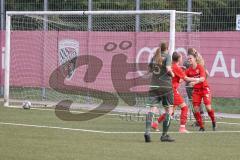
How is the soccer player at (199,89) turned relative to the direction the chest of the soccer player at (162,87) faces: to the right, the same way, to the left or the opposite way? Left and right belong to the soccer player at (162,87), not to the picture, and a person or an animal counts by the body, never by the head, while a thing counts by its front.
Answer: the opposite way

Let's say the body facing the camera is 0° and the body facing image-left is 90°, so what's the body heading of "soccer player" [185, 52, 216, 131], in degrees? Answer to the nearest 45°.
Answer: approximately 45°

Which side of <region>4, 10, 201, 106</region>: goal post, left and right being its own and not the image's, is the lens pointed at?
front

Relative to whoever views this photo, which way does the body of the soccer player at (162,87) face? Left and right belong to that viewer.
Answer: facing away from the viewer and to the right of the viewer

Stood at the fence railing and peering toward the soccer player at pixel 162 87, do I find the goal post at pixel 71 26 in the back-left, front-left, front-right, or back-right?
front-right

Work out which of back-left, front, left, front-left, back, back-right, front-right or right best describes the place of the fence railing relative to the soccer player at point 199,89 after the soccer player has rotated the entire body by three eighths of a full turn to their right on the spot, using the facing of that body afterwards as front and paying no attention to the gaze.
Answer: front

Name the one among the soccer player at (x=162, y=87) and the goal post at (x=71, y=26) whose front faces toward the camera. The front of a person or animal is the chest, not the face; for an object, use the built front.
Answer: the goal post

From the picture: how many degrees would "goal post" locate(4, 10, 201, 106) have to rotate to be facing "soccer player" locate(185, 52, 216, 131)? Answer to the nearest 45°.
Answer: approximately 45° to its left

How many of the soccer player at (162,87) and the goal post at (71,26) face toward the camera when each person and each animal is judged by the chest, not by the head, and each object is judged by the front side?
1

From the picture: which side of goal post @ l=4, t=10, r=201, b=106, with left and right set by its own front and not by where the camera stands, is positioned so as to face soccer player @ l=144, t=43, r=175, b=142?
front
